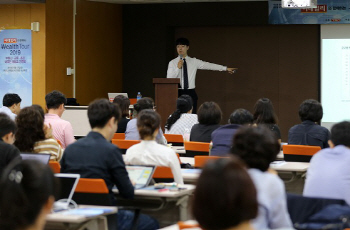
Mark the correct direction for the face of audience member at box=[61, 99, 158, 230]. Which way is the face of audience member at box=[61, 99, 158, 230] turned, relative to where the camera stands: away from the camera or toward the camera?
away from the camera

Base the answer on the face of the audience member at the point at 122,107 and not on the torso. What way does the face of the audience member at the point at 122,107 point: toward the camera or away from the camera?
away from the camera

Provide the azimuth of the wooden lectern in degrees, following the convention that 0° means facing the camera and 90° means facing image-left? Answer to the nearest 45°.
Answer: approximately 0°

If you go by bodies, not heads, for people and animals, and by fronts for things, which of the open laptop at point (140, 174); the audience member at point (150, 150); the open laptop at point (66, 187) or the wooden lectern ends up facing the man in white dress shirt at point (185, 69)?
the audience member

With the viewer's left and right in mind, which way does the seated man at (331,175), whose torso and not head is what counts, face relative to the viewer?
facing away from the viewer

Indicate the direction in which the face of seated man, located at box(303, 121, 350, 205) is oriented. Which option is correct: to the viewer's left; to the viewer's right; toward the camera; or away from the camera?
away from the camera

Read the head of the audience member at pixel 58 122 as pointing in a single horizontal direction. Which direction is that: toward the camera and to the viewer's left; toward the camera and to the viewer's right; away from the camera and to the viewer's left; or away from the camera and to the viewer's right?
away from the camera and to the viewer's right
